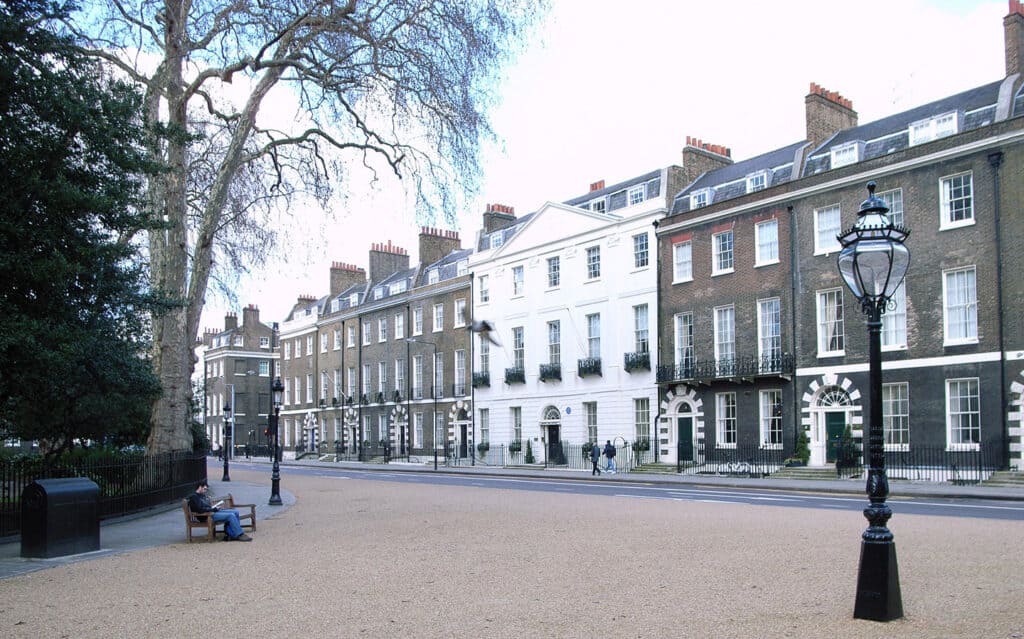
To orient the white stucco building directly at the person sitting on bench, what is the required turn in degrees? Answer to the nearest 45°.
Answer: approximately 45° to its left

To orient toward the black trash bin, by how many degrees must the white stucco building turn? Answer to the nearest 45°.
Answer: approximately 45° to its left

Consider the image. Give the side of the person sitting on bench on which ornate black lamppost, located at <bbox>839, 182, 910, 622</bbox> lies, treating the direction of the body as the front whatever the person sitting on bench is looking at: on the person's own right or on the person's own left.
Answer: on the person's own right

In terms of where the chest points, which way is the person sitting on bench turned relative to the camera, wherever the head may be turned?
to the viewer's right

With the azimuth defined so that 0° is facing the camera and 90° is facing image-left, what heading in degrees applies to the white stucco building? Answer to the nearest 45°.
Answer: approximately 45°

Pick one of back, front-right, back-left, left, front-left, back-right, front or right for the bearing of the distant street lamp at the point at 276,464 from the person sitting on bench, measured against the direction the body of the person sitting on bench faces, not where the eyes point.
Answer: left

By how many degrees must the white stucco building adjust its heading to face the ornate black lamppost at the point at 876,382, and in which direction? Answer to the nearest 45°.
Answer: approximately 45° to its left

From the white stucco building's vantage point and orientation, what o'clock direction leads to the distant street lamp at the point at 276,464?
The distant street lamp is roughly at 11 o'clock from the white stucco building.

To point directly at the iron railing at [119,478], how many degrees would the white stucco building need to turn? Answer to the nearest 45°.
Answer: approximately 45° to its left

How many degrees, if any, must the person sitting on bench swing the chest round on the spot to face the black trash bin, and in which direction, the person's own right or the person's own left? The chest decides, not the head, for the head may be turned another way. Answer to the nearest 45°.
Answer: approximately 135° to the person's own right

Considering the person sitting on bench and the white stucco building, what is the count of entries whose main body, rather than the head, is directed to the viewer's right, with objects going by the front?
1

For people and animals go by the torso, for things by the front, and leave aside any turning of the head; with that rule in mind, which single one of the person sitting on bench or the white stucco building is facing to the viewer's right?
the person sitting on bench
